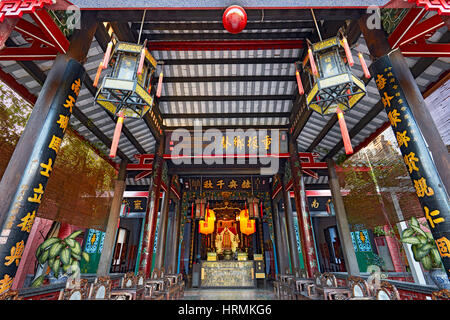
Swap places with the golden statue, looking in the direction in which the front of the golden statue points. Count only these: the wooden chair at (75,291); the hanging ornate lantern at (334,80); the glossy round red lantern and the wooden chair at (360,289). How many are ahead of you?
4

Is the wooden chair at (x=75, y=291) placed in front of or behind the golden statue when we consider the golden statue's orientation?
in front

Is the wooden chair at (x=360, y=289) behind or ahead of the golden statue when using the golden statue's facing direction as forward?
ahead

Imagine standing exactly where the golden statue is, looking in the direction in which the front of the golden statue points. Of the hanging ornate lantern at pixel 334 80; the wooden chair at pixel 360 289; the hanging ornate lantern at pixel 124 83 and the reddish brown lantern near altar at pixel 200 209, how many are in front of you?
4

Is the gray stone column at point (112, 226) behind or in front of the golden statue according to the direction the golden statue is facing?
in front

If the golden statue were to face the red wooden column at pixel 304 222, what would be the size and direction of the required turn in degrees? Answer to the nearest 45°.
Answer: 0° — it already faces it

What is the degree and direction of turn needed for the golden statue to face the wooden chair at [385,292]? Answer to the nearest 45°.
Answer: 0° — it already faces it

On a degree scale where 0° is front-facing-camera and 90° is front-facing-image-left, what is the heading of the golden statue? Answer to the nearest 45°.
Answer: approximately 0°

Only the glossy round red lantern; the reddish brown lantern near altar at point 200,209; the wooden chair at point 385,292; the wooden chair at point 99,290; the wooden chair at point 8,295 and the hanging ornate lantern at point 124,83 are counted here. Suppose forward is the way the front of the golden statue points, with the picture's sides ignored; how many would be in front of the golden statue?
6

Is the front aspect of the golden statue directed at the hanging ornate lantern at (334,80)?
yes

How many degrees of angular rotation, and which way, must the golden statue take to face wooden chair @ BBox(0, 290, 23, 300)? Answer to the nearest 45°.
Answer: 0° — it already faces it

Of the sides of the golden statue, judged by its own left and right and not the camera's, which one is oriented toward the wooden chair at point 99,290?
front
